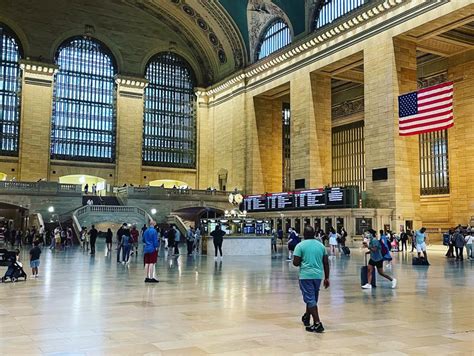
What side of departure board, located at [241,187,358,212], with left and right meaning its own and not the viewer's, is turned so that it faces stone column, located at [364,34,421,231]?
left

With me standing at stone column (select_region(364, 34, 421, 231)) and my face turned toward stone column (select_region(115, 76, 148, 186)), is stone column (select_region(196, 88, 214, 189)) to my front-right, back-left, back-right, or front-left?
front-right

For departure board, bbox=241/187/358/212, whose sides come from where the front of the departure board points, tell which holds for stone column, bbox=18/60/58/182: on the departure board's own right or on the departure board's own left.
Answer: on the departure board's own right

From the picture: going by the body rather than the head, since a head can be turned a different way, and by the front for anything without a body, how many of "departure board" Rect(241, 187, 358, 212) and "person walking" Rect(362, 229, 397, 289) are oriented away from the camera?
0

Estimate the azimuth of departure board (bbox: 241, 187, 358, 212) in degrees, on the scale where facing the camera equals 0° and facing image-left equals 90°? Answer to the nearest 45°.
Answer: approximately 45°

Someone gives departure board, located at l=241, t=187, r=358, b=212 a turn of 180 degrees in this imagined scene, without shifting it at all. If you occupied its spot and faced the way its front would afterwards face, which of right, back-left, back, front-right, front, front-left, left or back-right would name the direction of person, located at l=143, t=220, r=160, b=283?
back-right

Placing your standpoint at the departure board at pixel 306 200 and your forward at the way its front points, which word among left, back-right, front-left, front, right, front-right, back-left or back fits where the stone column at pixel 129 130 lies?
right

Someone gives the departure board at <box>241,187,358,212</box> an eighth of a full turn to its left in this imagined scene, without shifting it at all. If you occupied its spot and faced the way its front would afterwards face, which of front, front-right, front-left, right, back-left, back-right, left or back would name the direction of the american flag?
front-left

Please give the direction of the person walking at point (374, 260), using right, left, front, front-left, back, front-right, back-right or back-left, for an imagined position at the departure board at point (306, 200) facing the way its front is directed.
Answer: front-left

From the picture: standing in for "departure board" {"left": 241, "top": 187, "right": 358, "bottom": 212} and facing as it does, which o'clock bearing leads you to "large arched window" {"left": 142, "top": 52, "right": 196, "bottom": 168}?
The large arched window is roughly at 3 o'clock from the departure board.

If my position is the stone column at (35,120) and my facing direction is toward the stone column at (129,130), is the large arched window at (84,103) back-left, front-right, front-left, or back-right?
front-left
